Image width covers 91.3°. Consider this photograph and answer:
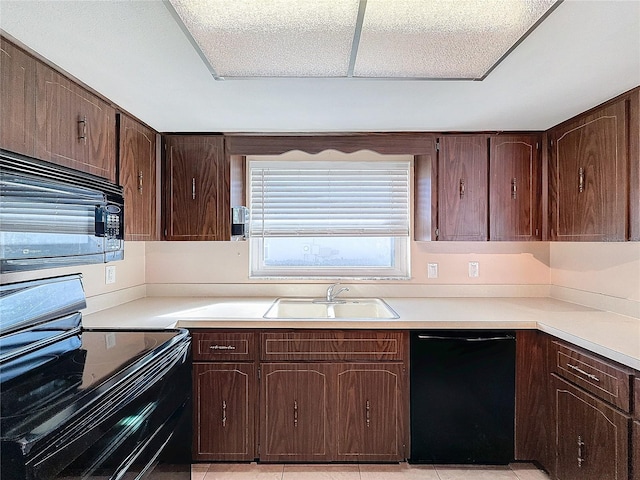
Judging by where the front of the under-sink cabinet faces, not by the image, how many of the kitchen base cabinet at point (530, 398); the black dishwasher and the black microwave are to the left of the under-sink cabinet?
2

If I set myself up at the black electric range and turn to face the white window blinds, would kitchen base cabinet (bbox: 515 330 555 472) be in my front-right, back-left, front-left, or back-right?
front-right

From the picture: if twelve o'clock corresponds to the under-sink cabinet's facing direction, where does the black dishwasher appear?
The black dishwasher is roughly at 9 o'clock from the under-sink cabinet.

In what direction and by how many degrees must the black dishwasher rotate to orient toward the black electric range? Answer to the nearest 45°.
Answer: approximately 45° to its right

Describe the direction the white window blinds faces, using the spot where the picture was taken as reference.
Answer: facing the viewer

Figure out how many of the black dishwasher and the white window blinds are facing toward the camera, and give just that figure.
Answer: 2

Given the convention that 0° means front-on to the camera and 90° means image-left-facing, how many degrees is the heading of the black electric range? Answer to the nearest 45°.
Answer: approximately 315°

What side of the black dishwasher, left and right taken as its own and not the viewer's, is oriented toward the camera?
front

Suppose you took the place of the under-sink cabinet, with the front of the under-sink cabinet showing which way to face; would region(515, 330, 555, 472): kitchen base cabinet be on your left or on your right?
on your left

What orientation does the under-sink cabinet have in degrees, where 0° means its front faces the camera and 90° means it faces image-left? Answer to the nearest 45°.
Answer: approximately 0°

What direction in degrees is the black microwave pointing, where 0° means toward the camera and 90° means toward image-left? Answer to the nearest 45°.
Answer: approximately 315°

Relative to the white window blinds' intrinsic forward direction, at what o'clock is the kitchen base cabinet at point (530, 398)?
The kitchen base cabinet is roughly at 10 o'clock from the white window blinds.
